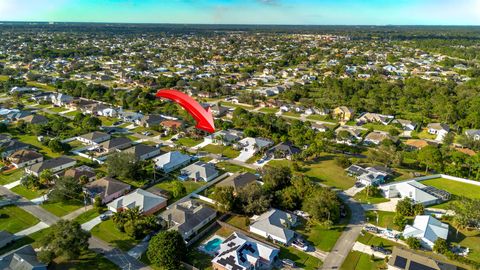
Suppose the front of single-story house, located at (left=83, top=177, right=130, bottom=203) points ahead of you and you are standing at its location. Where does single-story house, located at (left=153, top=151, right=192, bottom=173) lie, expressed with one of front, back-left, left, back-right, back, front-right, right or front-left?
back

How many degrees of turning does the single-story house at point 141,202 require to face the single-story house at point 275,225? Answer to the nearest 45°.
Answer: approximately 90° to its left

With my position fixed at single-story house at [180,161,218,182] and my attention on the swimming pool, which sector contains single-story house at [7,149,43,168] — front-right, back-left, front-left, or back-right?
back-right

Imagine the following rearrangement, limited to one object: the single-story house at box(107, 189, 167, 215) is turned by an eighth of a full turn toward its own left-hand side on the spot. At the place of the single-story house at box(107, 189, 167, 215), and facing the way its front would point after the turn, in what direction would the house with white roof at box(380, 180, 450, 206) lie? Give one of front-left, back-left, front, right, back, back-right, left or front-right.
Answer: left

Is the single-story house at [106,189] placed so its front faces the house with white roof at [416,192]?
no

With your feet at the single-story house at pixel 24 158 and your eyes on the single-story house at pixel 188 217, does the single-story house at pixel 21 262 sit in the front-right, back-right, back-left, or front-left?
front-right

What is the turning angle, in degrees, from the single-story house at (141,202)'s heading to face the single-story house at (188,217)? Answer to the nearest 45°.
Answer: approximately 90° to its left

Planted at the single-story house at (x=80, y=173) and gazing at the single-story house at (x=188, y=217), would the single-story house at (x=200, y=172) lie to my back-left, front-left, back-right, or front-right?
front-left

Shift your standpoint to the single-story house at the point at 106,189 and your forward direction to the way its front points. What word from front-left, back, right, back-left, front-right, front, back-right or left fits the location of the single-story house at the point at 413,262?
left

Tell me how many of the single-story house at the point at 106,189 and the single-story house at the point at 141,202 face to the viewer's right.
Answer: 0

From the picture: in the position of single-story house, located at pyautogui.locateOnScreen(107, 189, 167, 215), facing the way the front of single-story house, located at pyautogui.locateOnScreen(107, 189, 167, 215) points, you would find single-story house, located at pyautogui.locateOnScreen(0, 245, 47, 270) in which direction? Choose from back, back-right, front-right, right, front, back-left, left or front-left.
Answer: front

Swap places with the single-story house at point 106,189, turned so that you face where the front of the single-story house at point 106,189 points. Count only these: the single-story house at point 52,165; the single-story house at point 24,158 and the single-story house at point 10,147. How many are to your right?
3

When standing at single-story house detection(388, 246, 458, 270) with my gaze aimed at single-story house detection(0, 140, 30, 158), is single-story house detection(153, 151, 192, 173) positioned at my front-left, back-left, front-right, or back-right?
front-right

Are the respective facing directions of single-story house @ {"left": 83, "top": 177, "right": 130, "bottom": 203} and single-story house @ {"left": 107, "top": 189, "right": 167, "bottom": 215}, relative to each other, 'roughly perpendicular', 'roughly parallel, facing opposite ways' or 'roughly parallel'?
roughly parallel

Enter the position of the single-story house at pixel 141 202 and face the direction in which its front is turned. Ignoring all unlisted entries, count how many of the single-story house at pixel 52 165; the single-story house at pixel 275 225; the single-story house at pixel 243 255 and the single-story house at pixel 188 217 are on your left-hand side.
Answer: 3

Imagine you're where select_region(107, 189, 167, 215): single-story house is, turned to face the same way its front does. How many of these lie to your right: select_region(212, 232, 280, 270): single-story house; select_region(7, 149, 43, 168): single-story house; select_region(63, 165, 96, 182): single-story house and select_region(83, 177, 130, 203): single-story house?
3

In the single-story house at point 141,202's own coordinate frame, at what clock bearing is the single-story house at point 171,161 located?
the single-story house at point 171,161 is roughly at 5 o'clock from the single-story house at point 141,202.

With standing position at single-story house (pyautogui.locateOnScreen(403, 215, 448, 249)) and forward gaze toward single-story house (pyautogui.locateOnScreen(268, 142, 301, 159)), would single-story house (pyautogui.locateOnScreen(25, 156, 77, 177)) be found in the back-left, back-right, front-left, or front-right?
front-left

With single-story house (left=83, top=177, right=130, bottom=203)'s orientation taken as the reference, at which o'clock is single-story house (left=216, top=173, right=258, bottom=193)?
single-story house (left=216, top=173, right=258, bottom=193) is roughly at 8 o'clock from single-story house (left=83, top=177, right=130, bottom=203).

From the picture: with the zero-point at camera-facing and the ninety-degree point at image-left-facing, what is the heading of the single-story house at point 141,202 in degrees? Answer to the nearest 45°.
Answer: approximately 45°

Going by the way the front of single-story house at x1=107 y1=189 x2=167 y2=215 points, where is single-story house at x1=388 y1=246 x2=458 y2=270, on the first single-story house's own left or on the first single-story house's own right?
on the first single-story house's own left
